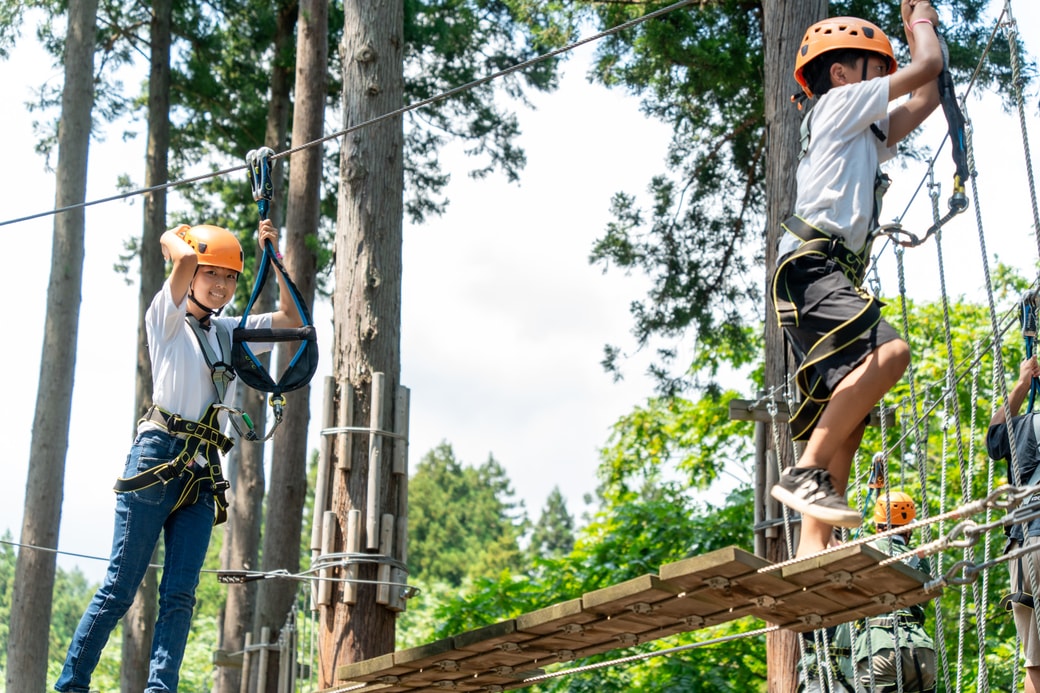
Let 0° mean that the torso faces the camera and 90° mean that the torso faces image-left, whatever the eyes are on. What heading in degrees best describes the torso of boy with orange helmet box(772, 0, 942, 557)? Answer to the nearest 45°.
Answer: approximately 270°

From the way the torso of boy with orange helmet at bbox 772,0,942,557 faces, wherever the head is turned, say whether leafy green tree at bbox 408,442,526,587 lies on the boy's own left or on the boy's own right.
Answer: on the boy's own left

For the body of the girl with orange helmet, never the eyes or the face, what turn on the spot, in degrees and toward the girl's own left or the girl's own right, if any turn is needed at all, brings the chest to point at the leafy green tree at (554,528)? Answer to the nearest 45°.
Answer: approximately 135° to the girl's own left

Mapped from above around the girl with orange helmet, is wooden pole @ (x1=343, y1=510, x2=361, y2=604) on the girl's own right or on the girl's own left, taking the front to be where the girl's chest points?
on the girl's own left

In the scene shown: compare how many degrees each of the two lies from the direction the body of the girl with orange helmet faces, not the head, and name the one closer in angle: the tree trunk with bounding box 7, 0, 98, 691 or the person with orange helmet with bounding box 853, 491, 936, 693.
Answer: the person with orange helmet

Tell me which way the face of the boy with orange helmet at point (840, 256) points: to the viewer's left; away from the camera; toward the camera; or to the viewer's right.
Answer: to the viewer's right

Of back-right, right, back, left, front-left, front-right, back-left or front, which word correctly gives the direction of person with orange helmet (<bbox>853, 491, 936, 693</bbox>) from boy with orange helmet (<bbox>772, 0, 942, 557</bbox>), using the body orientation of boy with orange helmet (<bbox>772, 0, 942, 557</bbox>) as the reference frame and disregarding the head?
left

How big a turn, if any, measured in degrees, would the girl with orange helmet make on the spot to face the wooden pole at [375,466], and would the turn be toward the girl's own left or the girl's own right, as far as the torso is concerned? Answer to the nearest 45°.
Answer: approximately 90° to the girl's own left
